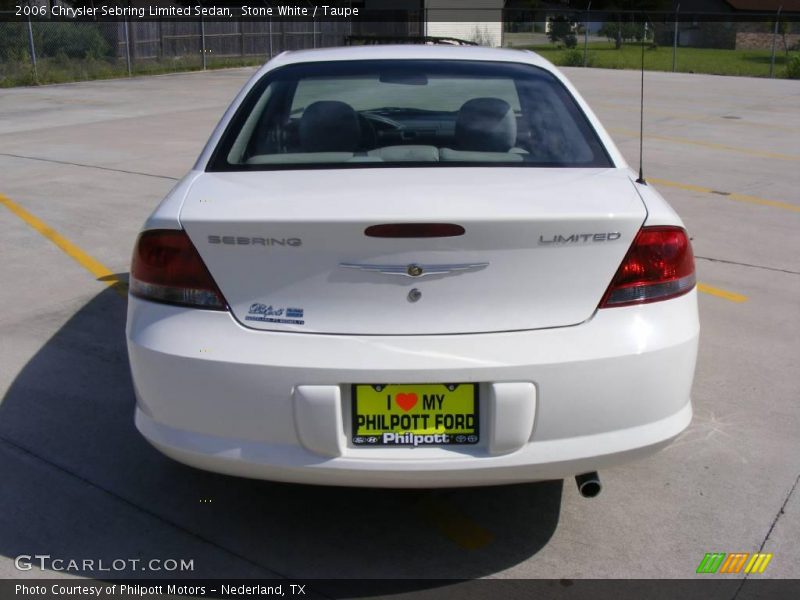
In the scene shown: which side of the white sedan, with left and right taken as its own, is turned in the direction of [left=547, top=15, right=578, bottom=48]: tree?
front

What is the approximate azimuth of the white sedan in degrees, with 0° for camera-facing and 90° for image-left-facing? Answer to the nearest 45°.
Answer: approximately 180°

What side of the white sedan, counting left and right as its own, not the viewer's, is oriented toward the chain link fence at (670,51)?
front
